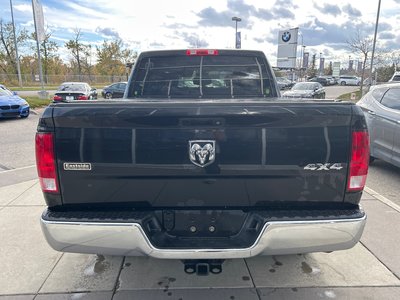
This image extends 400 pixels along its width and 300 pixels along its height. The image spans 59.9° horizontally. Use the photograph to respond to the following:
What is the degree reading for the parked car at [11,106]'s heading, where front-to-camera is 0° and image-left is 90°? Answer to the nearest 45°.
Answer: approximately 315°

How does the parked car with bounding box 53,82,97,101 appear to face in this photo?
away from the camera

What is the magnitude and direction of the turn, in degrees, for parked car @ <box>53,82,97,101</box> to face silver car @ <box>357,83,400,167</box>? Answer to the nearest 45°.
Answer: approximately 180°

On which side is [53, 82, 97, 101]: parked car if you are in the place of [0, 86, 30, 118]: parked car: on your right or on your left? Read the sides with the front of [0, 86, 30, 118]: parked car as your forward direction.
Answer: on your left

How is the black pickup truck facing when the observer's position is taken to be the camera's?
facing away from the viewer
